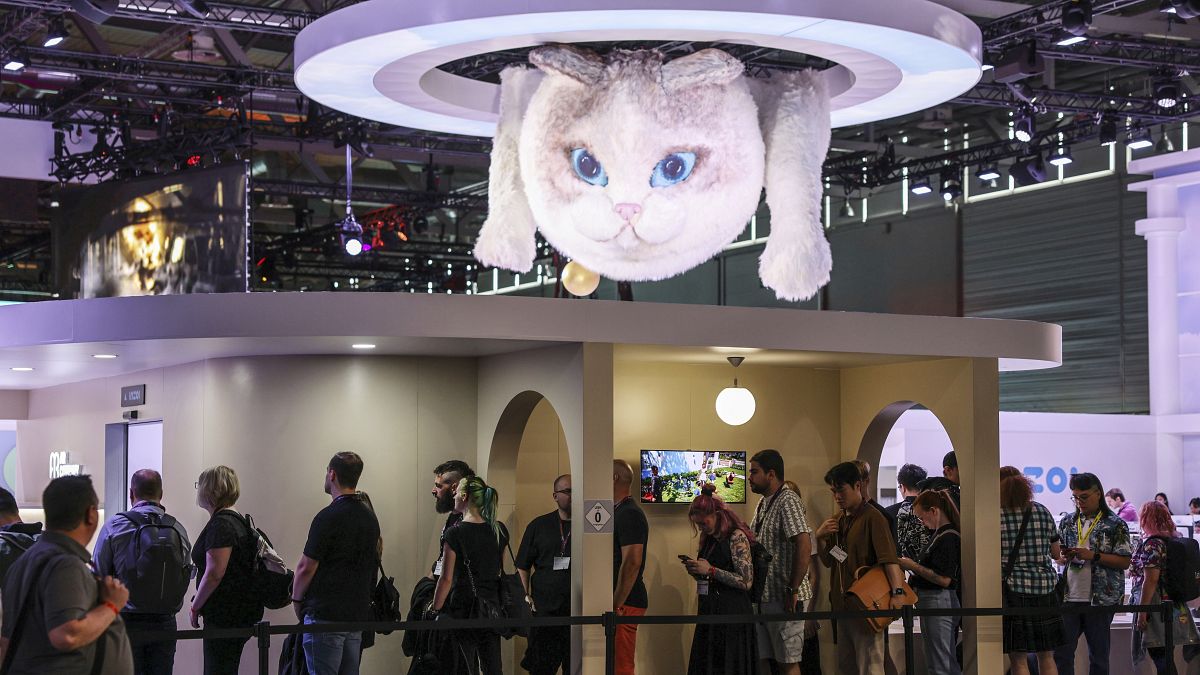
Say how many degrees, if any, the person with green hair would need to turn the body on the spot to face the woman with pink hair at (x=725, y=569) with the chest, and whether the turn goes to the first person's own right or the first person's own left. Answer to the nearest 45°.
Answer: approximately 90° to the first person's own right

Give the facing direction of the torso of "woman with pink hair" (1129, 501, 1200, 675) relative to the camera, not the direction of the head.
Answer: to the viewer's left

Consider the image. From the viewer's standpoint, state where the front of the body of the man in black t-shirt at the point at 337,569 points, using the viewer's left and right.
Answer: facing away from the viewer and to the left of the viewer

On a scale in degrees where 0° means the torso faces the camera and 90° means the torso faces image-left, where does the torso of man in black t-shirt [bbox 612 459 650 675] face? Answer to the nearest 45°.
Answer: approximately 90°

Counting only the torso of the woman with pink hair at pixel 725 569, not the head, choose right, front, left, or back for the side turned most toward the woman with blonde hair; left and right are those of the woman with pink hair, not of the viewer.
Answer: front

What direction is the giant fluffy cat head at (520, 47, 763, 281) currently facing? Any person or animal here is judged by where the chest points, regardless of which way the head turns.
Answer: toward the camera

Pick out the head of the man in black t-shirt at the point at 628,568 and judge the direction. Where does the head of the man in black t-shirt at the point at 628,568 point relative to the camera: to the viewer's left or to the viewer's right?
to the viewer's left

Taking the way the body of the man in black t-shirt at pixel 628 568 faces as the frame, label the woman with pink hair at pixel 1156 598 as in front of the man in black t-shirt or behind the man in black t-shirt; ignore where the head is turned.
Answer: behind

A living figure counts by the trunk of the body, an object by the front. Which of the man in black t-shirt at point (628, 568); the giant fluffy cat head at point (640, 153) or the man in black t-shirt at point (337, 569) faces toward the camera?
the giant fluffy cat head

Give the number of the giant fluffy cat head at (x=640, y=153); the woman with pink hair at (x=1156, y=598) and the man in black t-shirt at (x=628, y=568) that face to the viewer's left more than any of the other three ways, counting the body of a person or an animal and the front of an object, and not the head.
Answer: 2

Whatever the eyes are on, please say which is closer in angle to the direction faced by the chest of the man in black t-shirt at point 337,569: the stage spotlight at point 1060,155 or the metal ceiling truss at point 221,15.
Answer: the metal ceiling truss

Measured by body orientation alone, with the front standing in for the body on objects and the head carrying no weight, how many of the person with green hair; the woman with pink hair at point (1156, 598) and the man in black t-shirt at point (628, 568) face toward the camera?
0

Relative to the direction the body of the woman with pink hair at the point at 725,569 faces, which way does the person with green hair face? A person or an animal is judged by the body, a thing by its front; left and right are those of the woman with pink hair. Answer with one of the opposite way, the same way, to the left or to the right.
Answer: to the right
